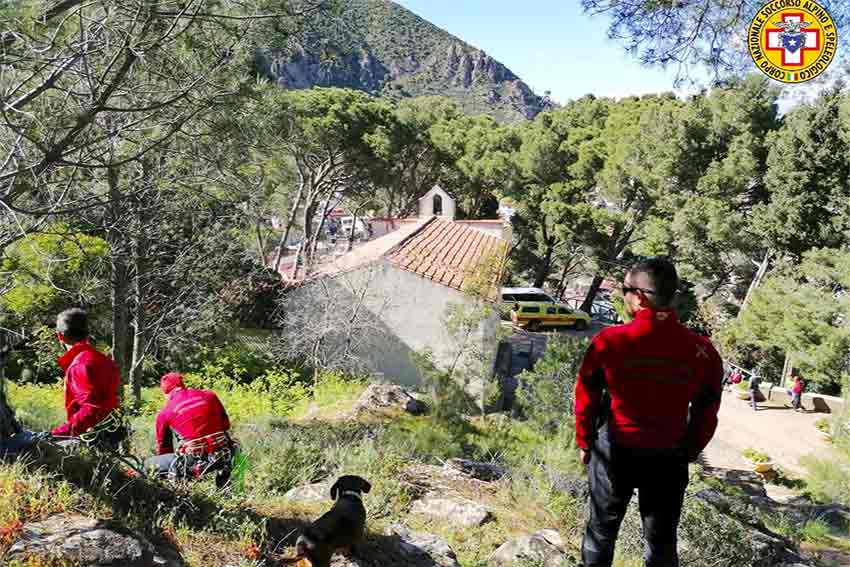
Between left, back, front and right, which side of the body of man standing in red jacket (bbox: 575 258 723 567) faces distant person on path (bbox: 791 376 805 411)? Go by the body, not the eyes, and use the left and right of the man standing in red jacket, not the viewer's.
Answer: front

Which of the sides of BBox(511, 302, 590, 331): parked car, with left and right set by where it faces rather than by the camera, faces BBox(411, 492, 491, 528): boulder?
right

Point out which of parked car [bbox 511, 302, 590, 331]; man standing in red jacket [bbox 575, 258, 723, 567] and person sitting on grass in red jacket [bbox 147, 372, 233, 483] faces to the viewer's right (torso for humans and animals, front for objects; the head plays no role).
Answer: the parked car

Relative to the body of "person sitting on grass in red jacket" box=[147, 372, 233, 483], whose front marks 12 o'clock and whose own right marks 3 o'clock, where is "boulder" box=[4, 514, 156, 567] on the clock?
The boulder is roughly at 8 o'clock from the person sitting on grass in red jacket.

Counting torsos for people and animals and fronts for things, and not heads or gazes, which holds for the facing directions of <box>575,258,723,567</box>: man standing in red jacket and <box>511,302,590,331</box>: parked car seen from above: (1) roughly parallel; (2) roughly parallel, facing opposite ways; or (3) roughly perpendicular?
roughly perpendicular

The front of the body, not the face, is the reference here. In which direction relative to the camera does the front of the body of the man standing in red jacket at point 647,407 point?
away from the camera

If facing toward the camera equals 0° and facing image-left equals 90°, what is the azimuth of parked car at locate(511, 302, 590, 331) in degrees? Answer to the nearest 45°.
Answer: approximately 270°

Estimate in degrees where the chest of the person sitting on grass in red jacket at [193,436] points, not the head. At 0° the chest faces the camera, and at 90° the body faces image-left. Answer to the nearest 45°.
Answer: approximately 135°

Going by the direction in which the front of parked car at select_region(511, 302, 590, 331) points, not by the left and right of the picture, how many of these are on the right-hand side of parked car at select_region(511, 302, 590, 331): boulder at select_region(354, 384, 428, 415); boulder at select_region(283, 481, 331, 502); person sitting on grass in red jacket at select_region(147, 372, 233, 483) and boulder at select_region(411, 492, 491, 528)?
4

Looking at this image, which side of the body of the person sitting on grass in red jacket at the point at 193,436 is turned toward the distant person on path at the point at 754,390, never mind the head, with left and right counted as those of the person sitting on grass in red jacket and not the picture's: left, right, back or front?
right

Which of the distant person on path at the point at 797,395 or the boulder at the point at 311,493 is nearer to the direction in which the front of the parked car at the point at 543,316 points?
the distant person on path
